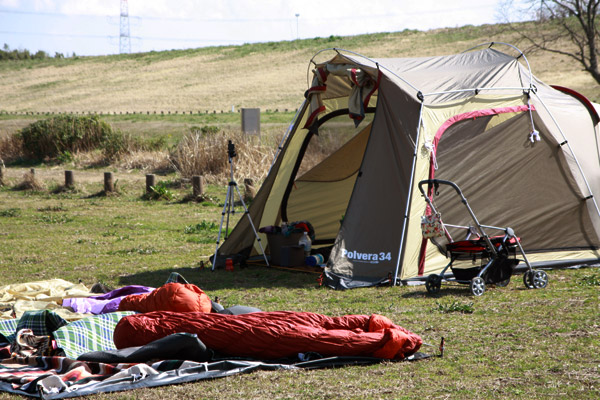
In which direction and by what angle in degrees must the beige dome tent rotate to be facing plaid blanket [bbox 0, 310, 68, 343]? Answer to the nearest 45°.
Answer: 0° — it already faces it

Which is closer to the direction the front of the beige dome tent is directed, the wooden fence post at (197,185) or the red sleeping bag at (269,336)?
the red sleeping bag

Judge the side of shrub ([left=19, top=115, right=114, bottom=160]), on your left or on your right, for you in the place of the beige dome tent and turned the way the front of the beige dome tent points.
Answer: on your right

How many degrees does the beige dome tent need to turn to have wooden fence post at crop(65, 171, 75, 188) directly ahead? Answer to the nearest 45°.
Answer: approximately 90° to its right

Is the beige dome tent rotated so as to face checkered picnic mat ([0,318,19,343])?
yes

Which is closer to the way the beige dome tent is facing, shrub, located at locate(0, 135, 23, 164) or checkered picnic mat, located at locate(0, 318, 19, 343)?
the checkered picnic mat

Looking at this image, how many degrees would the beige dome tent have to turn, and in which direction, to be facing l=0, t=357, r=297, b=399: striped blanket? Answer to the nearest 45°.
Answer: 0° — it already faces it

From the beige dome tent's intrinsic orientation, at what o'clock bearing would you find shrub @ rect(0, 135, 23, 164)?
The shrub is roughly at 3 o'clock from the beige dome tent.

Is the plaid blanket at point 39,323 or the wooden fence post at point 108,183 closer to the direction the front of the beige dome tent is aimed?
the plaid blanket

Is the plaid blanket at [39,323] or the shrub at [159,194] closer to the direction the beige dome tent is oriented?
the plaid blanket

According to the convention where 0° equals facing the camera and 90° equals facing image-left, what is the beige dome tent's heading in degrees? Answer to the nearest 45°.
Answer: approximately 45°
